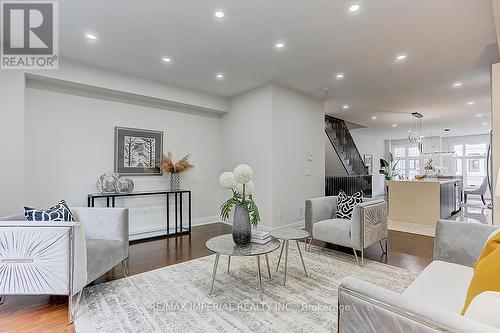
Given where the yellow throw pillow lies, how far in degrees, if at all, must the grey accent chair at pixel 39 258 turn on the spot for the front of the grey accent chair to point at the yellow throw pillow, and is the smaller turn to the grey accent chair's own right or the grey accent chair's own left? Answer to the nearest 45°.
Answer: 0° — it already faces it

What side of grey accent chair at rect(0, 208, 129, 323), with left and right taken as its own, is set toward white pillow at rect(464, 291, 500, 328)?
front

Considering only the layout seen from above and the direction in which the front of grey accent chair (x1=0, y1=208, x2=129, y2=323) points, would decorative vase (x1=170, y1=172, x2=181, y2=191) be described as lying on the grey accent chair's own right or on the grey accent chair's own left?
on the grey accent chair's own left

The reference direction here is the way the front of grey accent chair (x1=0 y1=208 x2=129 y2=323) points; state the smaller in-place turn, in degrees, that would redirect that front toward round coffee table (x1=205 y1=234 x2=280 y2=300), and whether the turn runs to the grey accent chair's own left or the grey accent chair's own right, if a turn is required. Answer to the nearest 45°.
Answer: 0° — it already faces it

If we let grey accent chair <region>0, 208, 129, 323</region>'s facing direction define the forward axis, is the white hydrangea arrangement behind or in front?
in front

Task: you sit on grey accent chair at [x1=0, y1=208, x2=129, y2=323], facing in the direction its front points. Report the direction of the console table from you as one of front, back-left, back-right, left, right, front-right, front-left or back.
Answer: left

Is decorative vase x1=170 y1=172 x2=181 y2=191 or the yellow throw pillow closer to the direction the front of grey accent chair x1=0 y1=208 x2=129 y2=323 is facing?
the yellow throw pillow

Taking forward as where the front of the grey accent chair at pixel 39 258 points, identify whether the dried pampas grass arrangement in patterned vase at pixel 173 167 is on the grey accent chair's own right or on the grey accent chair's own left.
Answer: on the grey accent chair's own left

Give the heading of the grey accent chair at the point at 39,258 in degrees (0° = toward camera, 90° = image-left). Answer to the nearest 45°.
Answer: approximately 315°
